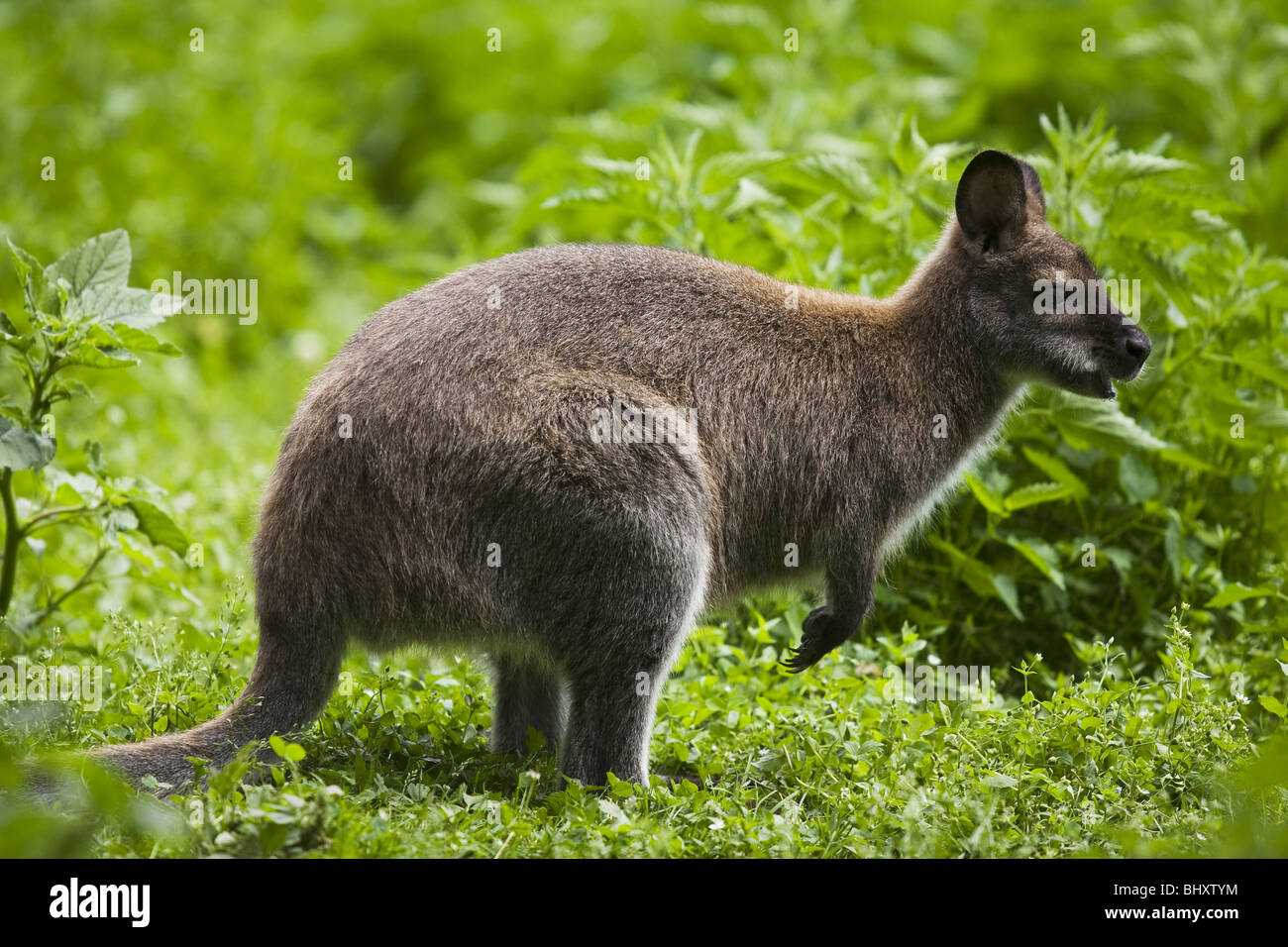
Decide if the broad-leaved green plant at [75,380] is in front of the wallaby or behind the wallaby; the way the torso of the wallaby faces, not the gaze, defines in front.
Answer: behind

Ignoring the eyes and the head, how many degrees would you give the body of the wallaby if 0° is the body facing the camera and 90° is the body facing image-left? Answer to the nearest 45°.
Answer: approximately 270°
